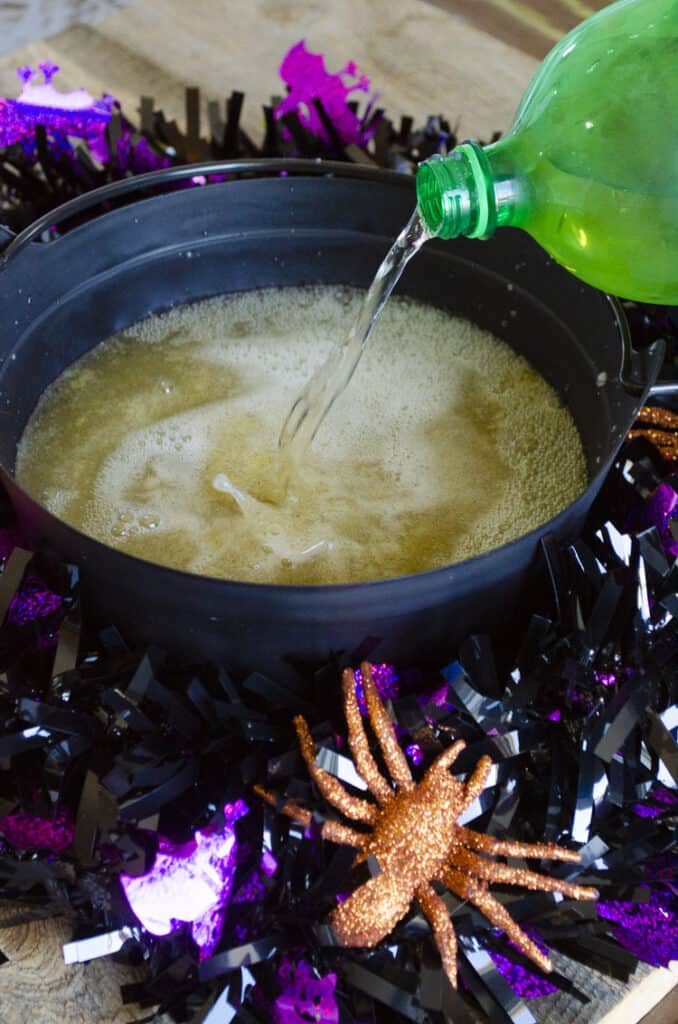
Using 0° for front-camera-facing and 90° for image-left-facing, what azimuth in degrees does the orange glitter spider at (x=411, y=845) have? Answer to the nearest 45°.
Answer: approximately 225°
